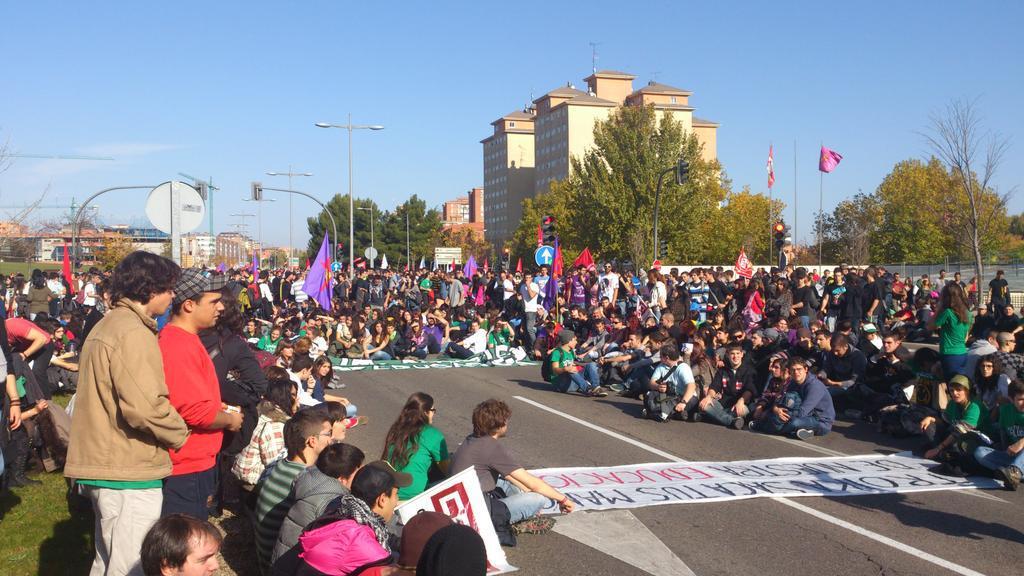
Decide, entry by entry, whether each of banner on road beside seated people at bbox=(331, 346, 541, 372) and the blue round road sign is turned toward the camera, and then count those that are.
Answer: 2

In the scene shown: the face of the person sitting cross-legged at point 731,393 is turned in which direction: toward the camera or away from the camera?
toward the camera

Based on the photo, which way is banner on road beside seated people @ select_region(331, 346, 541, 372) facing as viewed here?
toward the camera

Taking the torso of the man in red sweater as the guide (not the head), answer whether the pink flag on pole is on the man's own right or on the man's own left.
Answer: on the man's own left

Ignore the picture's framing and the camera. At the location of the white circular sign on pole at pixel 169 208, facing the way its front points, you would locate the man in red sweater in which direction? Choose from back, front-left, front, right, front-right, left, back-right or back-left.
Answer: back

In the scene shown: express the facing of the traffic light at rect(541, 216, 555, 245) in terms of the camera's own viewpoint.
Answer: facing the viewer

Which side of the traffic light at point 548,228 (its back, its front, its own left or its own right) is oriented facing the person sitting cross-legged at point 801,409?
front

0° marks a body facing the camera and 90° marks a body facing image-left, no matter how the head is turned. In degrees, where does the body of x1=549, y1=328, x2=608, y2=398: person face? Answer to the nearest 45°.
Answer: approximately 315°

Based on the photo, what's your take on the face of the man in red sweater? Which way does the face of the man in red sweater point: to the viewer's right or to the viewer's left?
to the viewer's right

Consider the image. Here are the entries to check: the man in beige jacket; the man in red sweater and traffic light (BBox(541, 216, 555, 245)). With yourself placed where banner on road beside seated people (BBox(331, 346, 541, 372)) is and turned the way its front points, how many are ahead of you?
2

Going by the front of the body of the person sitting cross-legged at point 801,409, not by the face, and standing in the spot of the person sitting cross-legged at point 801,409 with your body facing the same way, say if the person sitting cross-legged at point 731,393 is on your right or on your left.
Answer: on your right

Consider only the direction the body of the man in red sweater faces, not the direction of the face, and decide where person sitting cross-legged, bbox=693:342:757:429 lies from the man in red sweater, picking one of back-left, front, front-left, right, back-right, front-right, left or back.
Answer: front-left

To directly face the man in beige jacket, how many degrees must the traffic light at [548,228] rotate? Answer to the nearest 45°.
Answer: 0° — it already faces them

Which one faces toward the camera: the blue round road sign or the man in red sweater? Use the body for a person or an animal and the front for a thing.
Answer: the blue round road sign

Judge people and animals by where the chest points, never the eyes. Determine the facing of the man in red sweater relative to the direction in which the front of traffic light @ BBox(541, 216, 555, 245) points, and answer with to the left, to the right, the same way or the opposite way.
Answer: to the left

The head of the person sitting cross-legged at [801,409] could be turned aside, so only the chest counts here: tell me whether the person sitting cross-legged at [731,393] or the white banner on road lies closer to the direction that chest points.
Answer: the white banner on road

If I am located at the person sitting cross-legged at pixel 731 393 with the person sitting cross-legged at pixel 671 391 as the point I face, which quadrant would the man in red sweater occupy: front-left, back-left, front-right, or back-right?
front-left

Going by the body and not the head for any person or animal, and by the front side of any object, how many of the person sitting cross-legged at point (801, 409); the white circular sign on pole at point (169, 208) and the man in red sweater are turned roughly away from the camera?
1

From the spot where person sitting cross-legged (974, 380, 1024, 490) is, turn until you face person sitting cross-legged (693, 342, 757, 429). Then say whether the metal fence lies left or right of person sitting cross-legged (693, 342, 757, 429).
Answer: right

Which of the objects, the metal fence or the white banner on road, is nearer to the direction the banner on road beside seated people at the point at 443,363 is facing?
the white banner on road
